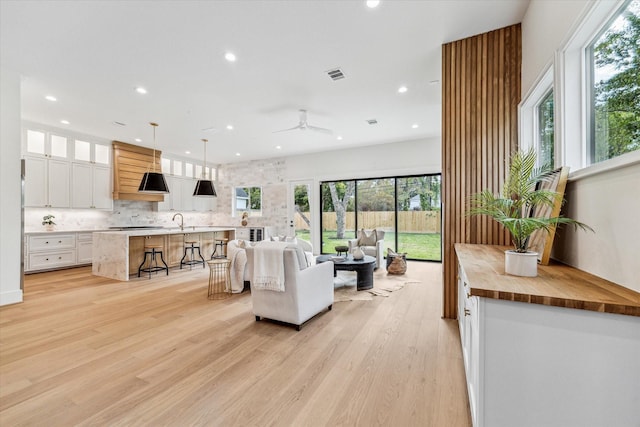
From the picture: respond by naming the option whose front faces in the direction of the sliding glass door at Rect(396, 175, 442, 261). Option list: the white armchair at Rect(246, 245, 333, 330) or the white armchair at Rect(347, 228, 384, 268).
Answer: the white armchair at Rect(246, 245, 333, 330)

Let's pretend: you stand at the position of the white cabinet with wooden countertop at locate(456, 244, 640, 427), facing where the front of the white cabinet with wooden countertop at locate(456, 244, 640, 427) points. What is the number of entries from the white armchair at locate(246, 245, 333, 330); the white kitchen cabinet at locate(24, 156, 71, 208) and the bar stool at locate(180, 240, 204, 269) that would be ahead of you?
3

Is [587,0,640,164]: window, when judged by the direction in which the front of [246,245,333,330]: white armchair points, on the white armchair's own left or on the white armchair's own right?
on the white armchair's own right

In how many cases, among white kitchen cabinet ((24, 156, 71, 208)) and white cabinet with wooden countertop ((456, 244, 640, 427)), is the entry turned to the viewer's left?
1

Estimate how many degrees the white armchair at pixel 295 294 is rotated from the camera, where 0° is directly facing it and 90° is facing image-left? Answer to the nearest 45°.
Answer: approximately 225°

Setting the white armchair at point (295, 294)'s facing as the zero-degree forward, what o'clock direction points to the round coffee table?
The round coffee table is roughly at 12 o'clock from the white armchair.

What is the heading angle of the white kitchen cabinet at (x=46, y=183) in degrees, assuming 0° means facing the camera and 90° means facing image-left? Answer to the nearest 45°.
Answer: approximately 315°

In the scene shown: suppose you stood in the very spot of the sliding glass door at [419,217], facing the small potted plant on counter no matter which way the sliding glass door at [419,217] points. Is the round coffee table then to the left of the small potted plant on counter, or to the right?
left

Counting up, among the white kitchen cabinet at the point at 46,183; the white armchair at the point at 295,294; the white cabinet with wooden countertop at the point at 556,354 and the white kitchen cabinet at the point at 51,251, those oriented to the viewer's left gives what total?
1

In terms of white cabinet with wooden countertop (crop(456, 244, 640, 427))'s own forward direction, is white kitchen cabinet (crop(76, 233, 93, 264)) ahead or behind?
ahead

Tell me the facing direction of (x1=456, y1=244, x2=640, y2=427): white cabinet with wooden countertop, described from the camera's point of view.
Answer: facing to the left of the viewer

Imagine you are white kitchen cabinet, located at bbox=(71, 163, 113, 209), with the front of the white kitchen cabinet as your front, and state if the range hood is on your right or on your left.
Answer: on your left

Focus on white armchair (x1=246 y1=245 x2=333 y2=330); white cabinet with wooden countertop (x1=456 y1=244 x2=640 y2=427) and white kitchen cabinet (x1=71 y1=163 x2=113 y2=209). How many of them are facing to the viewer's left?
1
